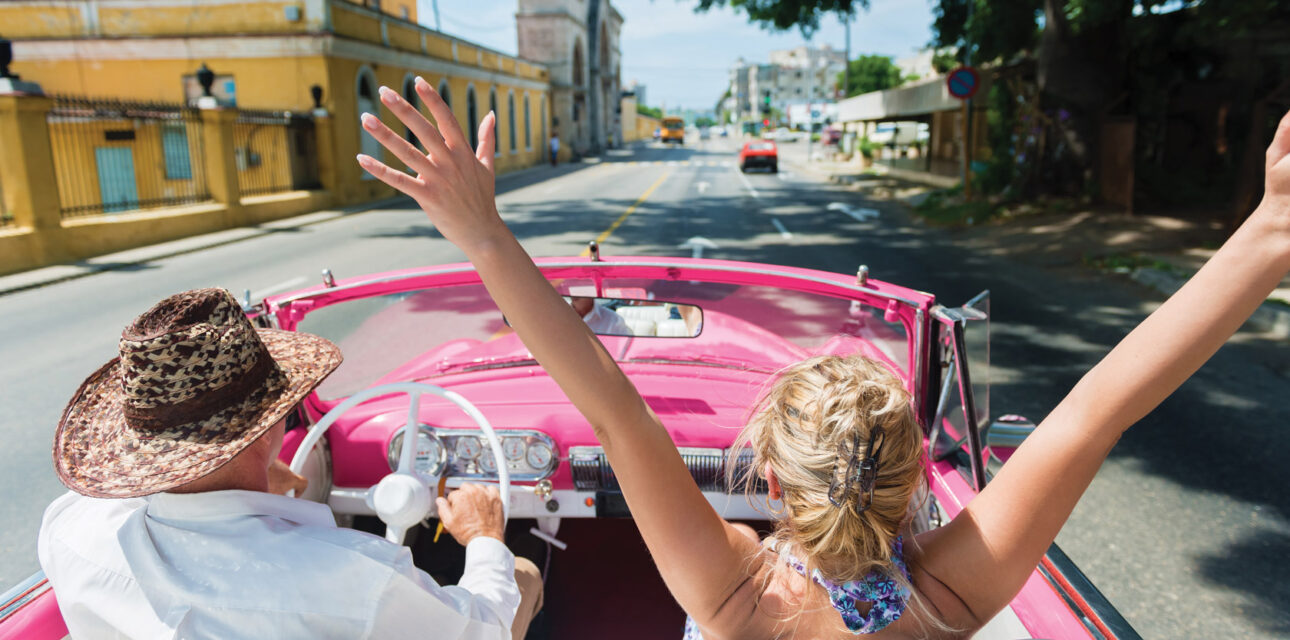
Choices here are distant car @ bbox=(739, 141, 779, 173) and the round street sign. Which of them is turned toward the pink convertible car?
the round street sign

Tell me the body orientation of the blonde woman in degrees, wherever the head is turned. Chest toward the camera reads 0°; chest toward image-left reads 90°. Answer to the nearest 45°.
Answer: approximately 180°

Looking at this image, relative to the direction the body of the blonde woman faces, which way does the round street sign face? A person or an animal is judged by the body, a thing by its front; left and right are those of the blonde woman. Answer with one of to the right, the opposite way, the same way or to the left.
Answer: the opposite way

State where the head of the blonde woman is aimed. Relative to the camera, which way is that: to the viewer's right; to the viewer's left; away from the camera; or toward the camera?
away from the camera

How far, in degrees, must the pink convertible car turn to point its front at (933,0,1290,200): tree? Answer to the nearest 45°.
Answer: approximately 45° to its right

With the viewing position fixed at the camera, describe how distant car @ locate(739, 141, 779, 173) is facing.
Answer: facing away from the viewer

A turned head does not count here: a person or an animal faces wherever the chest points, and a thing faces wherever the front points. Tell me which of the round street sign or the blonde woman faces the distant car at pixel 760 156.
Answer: the blonde woman

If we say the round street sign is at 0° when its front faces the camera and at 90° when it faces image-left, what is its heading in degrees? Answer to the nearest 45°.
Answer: approximately 0°

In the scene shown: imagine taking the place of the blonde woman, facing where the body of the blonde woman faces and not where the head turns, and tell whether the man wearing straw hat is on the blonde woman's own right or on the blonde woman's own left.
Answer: on the blonde woman's own left

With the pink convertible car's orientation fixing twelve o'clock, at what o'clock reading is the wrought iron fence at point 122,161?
The wrought iron fence is roughly at 11 o'clock from the pink convertible car.

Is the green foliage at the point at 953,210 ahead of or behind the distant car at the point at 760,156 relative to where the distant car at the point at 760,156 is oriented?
behind

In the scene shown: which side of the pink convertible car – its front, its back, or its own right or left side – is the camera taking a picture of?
back
